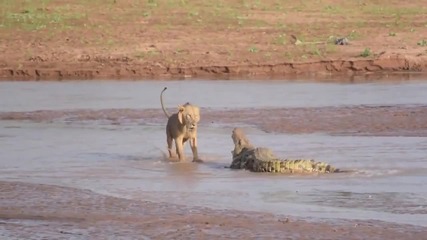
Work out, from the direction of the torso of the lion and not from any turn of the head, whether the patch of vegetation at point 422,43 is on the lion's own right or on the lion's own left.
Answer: on the lion's own left

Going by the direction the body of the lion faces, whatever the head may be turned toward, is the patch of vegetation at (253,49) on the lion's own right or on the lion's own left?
on the lion's own left

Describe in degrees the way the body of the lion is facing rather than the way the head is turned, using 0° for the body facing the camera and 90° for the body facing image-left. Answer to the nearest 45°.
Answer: approximately 315°

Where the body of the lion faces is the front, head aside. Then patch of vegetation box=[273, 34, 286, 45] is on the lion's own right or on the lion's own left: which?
on the lion's own left
